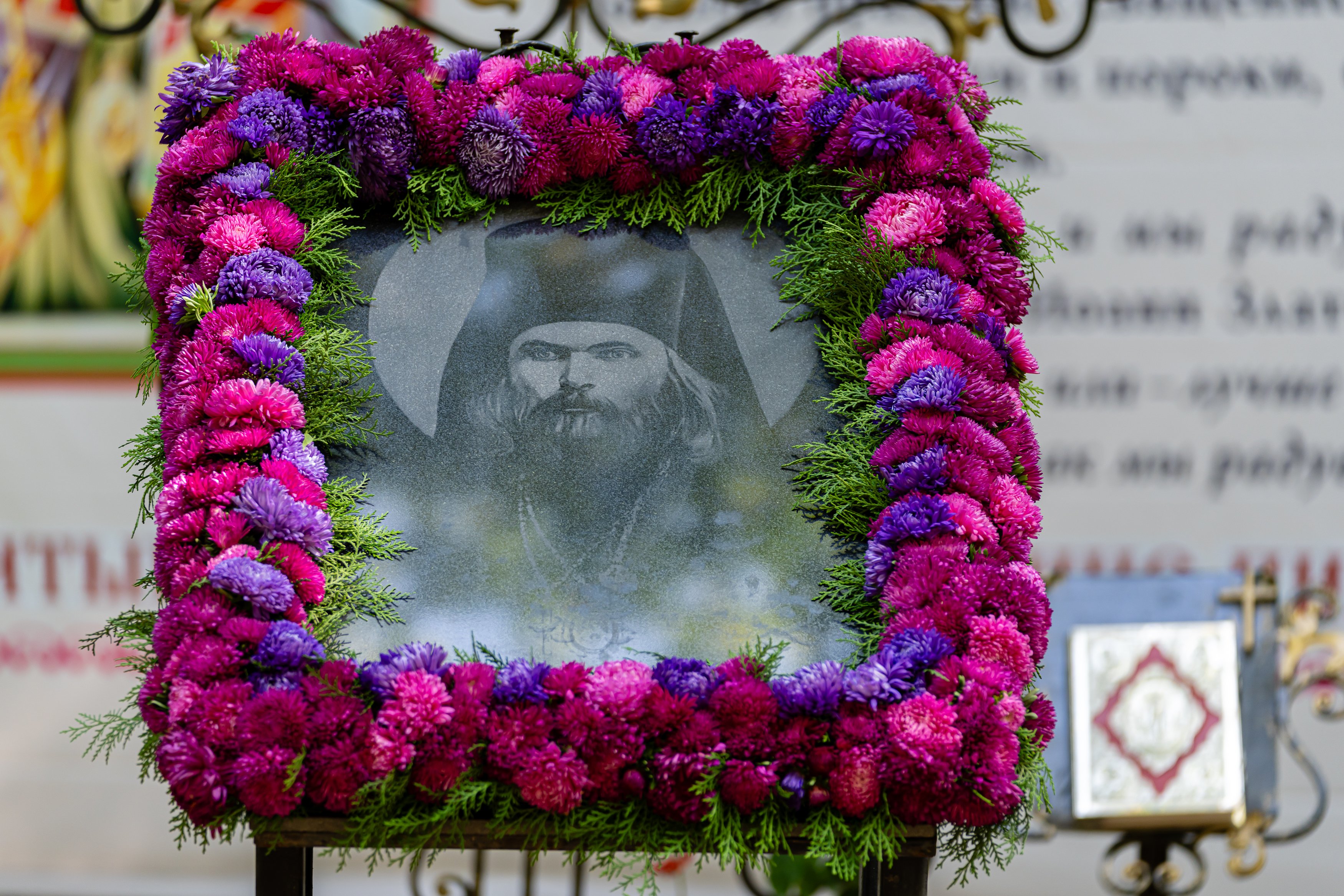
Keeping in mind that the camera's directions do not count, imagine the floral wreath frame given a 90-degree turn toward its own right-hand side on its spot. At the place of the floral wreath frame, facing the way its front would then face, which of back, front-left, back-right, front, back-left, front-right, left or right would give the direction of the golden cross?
back-right

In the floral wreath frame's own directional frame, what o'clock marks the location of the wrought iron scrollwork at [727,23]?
The wrought iron scrollwork is roughly at 6 o'clock from the floral wreath frame.

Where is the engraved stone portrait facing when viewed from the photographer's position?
facing the viewer

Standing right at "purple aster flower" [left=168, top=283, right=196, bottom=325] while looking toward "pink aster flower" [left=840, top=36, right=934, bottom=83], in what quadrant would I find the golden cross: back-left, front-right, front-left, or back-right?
front-left

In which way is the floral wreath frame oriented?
toward the camera
